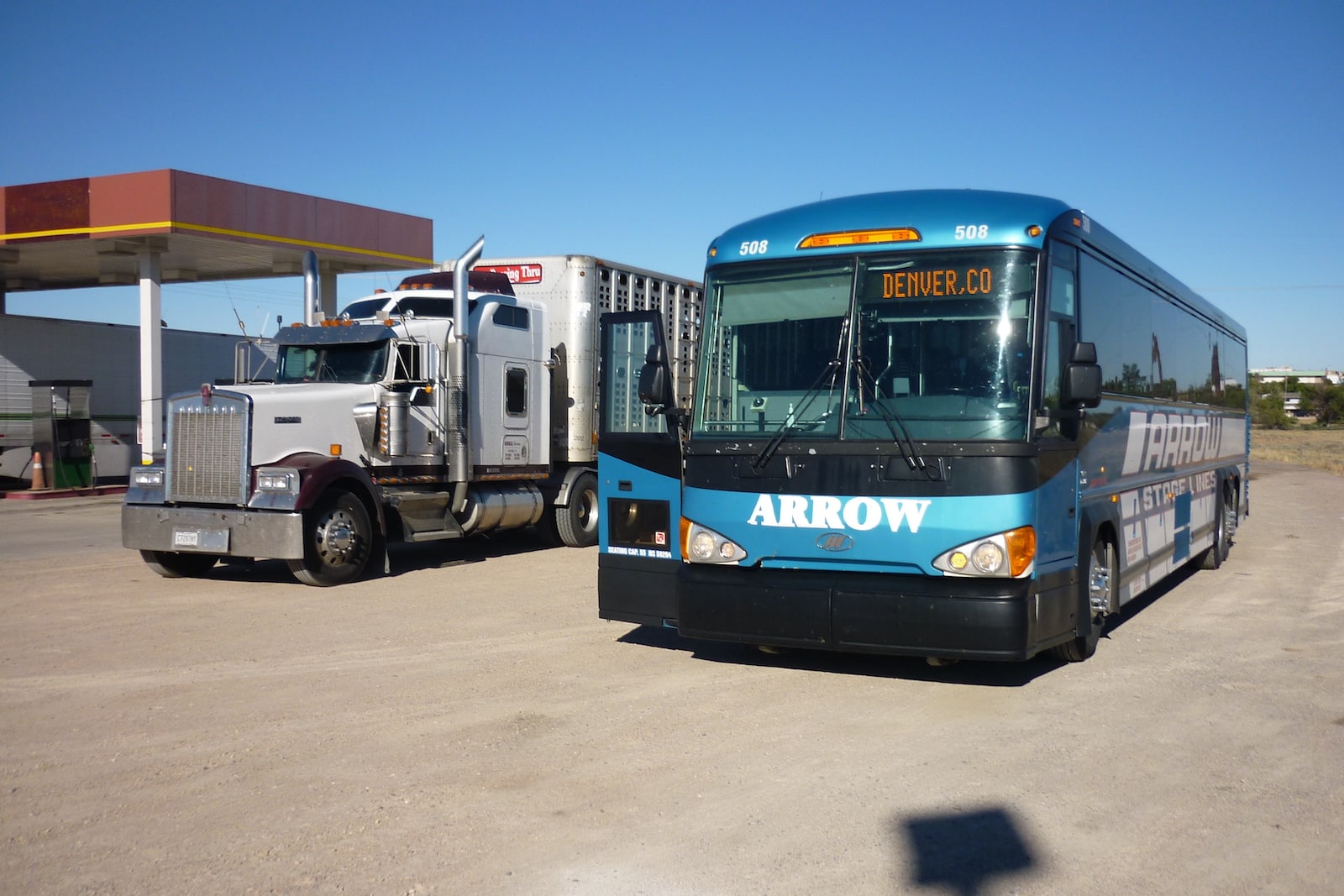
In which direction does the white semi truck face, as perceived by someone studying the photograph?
facing the viewer and to the left of the viewer

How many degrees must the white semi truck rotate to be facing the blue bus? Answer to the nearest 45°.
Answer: approximately 90° to its left

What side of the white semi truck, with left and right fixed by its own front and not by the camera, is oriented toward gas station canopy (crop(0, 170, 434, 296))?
right
